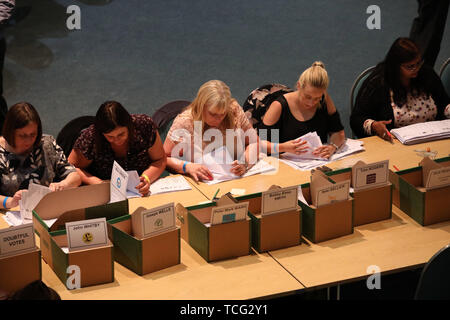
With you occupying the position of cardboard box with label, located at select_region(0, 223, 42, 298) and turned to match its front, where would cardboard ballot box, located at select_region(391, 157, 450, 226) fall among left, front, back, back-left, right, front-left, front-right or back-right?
front-left

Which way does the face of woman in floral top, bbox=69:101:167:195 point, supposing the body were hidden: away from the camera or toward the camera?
toward the camera

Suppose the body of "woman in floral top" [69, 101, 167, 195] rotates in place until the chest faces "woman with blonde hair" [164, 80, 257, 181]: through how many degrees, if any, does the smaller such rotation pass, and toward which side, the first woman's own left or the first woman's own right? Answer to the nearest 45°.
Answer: approximately 90° to the first woman's own left

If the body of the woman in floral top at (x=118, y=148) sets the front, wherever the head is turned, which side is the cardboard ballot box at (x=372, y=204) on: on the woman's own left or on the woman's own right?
on the woman's own left

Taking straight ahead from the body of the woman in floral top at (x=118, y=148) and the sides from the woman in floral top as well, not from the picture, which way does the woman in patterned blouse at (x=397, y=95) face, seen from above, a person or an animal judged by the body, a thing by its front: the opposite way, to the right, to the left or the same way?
the same way

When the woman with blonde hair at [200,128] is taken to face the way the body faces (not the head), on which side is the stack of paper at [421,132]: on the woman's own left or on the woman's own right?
on the woman's own left

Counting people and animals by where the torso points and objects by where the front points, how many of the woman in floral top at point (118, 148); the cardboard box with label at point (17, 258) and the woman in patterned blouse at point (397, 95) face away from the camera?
0

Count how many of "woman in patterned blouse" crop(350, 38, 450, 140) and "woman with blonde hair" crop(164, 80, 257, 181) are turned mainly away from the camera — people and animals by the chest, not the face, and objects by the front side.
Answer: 0

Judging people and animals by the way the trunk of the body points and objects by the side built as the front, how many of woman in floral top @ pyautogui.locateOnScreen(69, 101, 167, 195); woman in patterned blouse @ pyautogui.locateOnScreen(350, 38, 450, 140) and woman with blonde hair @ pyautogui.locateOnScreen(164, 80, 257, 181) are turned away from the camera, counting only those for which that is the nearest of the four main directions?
0

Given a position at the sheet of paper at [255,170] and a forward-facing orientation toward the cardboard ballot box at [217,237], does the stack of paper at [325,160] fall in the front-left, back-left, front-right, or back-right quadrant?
back-left

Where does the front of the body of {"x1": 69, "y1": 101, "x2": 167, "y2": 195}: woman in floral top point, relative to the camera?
toward the camera

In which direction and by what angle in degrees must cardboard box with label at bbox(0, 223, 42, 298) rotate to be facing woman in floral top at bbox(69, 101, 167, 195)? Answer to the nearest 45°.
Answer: approximately 90° to its left

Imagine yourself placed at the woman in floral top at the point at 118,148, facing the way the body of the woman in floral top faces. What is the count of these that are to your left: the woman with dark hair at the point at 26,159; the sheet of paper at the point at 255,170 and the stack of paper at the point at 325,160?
2

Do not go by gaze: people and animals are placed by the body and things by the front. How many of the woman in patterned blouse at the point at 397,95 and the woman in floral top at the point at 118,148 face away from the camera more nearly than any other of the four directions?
0

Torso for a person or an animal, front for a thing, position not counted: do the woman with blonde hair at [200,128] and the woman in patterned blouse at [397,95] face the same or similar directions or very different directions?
same or similar directions
